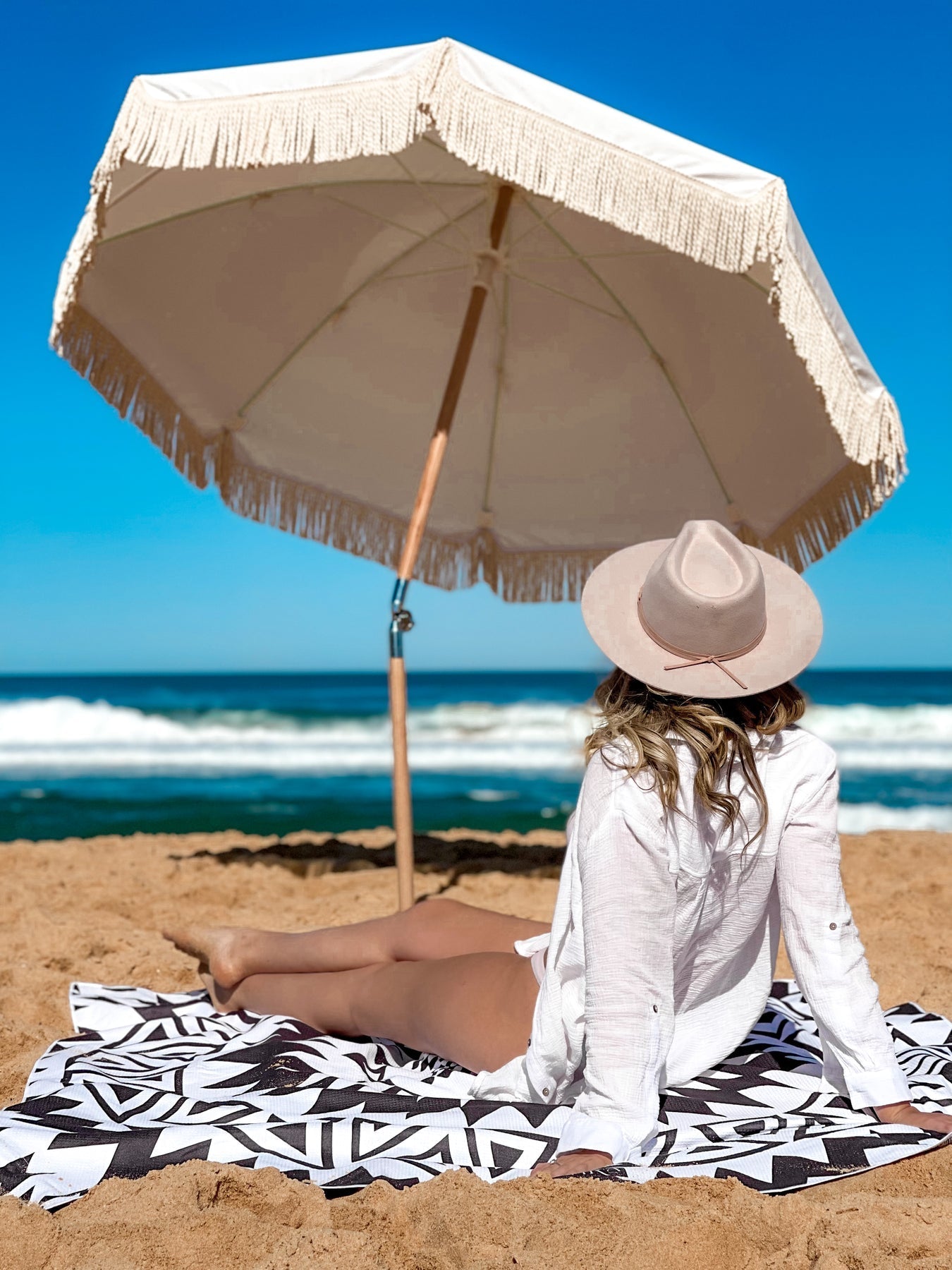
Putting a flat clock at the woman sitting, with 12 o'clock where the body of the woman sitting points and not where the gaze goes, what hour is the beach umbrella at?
The beach umbrella is roughly at 1 o'clock from the woman sitting.

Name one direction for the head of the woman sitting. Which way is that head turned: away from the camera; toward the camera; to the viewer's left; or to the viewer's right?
away from the camera

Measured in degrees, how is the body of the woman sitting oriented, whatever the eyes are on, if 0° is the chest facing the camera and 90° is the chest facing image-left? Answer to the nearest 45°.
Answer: approximately 135°
